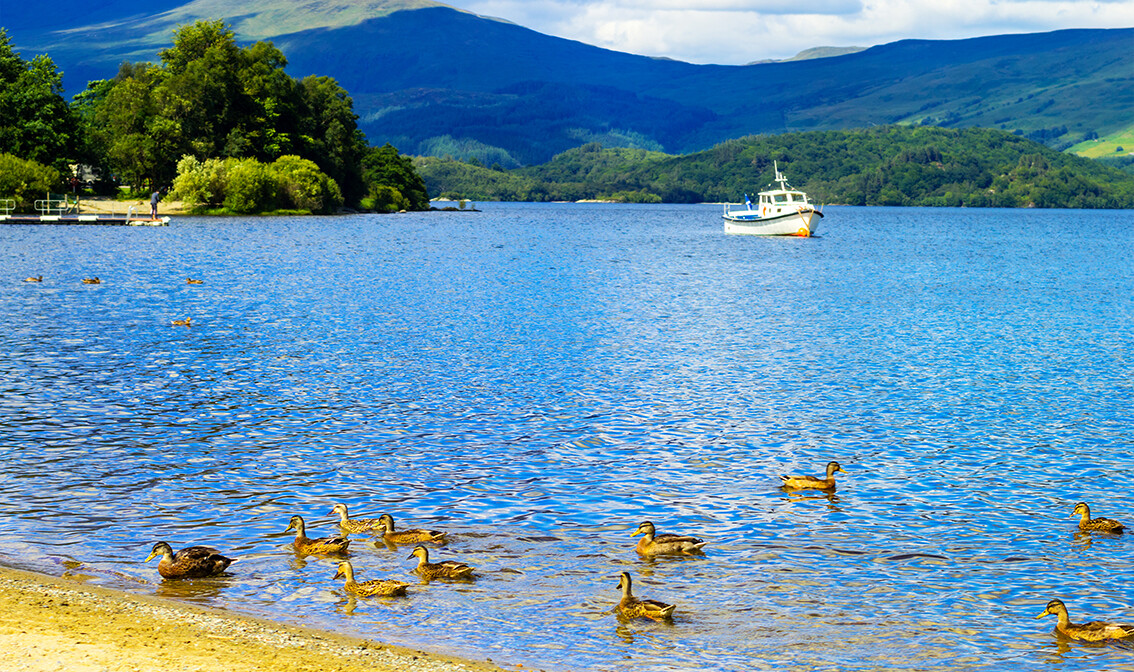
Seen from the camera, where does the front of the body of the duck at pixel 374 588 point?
to the viewer's left

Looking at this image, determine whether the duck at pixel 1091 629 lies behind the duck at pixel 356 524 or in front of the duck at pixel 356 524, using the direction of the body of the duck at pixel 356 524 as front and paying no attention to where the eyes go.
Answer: behind

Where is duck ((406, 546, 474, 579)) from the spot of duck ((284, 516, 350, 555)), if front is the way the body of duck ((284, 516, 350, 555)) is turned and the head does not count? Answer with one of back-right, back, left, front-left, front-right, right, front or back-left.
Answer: back-left

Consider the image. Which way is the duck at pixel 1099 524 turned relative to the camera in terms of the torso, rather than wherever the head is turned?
to the viewer's left

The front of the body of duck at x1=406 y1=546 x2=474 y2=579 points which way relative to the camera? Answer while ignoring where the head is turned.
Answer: to the viewer's left

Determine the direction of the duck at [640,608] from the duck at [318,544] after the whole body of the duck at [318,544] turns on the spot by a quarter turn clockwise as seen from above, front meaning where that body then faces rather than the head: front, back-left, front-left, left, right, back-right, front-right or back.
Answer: back-right

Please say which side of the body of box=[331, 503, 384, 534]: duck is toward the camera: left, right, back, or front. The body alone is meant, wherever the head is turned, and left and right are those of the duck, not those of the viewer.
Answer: left

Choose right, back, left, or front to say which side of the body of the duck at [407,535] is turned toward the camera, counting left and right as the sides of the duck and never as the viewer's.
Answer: left

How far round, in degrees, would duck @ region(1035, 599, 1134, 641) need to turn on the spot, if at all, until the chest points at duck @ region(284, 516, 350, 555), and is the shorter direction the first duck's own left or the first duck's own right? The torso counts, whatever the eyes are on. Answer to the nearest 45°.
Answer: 0° — it already faces it

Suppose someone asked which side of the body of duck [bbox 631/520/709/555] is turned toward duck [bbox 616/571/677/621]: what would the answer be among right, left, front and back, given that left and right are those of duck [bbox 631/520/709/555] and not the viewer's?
left

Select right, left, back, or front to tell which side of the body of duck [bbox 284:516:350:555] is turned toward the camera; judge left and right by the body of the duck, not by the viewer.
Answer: left

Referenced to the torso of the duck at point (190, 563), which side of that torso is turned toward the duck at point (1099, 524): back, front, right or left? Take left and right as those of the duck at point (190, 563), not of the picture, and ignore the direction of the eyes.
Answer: back

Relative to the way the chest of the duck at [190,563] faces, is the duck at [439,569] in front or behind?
behind

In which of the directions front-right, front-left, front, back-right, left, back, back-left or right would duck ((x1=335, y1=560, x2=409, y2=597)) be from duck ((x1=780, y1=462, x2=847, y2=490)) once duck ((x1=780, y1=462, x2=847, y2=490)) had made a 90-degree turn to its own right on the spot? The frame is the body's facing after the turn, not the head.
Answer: front-right

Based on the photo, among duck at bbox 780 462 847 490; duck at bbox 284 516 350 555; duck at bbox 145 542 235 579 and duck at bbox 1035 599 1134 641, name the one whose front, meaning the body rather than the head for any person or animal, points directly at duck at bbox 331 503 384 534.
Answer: duck at bbox 1035 599 1134 641

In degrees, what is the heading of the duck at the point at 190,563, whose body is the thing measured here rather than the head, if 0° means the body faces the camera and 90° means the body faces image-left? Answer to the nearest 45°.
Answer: approximately 90°
